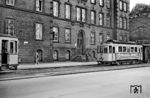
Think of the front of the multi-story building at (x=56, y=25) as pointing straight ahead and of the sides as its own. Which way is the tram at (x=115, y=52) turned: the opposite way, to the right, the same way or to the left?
to the right

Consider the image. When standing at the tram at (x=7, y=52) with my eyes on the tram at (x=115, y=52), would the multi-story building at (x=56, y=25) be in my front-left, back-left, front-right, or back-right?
front-left

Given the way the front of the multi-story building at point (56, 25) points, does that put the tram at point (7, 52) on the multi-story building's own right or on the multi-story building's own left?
on the multi-story building's own right

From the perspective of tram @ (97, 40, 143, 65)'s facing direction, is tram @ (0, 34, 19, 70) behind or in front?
in front

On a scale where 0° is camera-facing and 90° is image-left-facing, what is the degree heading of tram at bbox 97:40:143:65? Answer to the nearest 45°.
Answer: approximately 45°

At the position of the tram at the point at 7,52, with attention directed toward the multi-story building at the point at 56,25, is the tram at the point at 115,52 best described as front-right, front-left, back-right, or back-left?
front-right
